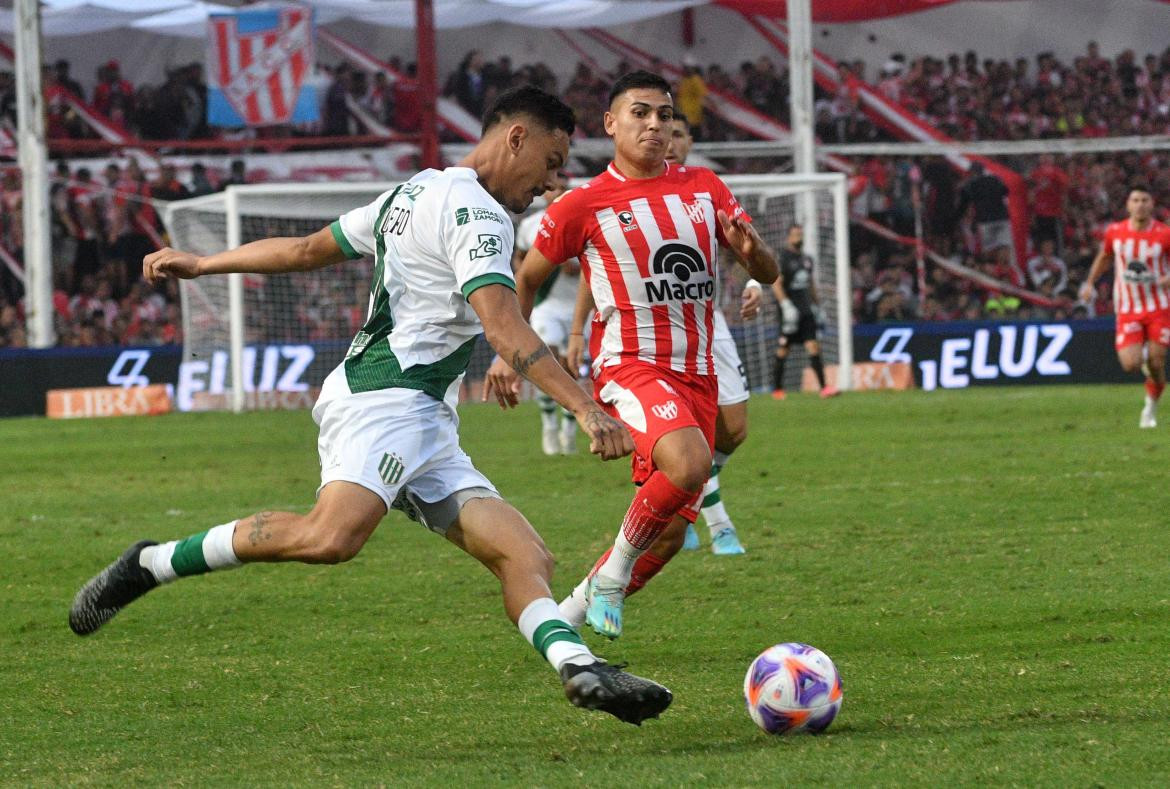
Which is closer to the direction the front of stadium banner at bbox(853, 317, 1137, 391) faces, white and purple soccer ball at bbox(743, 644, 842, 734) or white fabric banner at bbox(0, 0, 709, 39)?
the white and purple soccer ball

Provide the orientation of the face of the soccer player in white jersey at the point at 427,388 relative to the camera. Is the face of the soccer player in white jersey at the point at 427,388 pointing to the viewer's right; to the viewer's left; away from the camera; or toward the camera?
to the viewer's right

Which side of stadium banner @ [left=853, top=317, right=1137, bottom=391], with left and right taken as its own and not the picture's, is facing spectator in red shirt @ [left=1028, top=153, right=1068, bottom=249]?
back

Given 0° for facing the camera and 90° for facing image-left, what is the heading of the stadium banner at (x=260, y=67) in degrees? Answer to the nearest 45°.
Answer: approximately 0°

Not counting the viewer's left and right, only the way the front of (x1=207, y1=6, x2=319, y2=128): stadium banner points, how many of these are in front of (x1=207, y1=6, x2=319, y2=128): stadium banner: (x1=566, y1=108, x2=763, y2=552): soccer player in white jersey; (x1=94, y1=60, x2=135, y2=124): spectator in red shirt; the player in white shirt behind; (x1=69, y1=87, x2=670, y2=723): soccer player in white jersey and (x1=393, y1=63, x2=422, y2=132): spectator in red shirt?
3

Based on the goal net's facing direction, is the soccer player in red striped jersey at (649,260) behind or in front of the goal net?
in front

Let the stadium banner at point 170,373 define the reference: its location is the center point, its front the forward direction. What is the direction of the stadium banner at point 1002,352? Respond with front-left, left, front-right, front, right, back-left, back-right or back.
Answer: left

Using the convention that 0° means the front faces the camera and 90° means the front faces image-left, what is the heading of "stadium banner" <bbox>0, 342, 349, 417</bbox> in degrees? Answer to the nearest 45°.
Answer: approximately 0°

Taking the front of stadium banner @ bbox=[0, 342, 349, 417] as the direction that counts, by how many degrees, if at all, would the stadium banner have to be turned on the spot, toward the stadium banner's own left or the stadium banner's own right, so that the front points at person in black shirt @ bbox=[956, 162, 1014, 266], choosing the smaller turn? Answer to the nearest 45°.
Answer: approximately 90° to the stadium banner's own left

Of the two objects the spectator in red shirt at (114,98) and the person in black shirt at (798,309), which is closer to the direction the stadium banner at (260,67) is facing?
the person in black shirt

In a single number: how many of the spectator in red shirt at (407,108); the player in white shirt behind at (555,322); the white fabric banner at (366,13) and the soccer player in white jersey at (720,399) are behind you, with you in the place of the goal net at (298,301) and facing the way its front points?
2

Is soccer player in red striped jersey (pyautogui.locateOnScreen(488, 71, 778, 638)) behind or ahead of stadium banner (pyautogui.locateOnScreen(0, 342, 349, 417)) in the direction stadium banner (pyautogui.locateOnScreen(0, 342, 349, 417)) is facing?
ahead
